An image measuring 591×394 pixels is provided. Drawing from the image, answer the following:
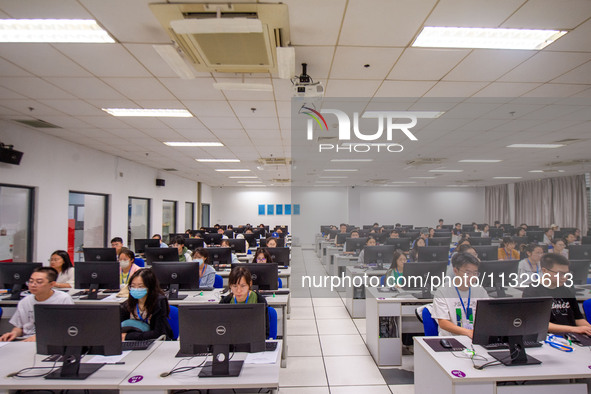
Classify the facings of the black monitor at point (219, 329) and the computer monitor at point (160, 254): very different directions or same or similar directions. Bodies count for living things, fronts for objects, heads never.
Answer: same or similar directions

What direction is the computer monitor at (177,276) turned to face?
away from the camera

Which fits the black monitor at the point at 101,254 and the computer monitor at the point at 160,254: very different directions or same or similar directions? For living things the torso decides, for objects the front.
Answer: same or similar directions

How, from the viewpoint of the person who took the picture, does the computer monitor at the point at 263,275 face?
facing away from the viewer

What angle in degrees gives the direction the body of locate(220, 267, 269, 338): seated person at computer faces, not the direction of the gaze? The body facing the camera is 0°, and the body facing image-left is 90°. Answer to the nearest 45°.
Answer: approximately 0°

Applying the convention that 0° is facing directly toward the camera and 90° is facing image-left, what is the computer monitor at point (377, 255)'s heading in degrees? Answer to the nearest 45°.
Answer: approximately 180°

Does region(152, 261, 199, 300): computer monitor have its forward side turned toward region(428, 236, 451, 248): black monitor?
no

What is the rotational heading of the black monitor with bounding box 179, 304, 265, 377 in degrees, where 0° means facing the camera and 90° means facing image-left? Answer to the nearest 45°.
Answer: approximately 180°

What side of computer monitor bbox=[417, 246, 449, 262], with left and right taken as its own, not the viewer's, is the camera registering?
back

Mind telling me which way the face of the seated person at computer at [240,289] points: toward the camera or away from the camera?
toward the camera

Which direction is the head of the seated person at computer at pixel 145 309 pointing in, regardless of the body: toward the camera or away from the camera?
toward the camera
